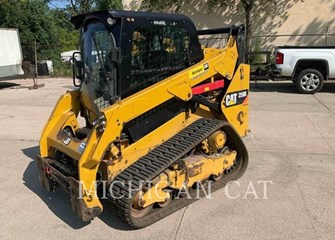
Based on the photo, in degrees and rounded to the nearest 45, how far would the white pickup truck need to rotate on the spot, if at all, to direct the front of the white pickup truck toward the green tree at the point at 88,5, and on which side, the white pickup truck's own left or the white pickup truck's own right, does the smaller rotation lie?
approximately 135° to the white pickup truck's own left

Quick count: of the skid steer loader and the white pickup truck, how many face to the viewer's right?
1

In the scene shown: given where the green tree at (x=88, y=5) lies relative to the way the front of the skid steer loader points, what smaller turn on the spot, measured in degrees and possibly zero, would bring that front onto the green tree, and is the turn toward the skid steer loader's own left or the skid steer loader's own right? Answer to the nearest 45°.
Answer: approximately 135° to the skid steer loader's own right

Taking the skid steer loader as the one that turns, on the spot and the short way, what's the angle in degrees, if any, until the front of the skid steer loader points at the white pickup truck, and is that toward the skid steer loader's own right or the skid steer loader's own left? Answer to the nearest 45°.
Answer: approximately 180°

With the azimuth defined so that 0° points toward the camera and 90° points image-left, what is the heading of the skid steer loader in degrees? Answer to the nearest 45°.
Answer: approximately 45°

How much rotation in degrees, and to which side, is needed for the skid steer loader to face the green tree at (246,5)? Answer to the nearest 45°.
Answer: approximately 135° to its right

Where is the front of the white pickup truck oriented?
to the viewer's right

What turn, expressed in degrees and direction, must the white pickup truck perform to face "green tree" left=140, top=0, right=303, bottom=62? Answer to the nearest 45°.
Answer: approximately 90° to its left

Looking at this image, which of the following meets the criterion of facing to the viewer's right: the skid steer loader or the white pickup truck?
the white pickup truck
